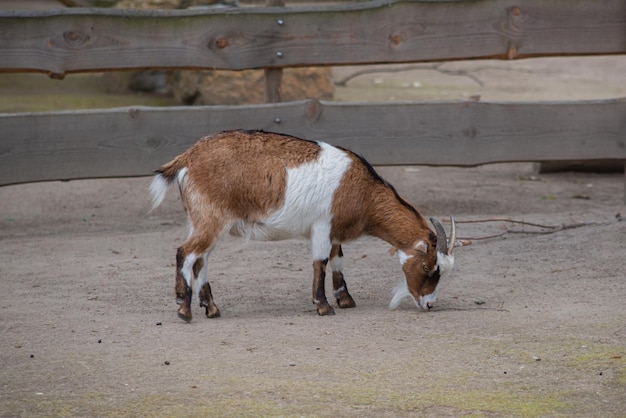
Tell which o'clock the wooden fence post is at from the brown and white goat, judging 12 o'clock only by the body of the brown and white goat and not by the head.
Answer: The wooden fence post is roughly at 9 o'clock from the brown and white goat.

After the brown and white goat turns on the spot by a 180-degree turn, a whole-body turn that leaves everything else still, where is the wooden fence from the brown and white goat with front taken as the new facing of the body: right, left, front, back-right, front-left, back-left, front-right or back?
right

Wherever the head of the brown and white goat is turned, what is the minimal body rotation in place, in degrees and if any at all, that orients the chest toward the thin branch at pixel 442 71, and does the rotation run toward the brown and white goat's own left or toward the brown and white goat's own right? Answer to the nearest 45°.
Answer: approximately 90° to the brown and white goat's own left

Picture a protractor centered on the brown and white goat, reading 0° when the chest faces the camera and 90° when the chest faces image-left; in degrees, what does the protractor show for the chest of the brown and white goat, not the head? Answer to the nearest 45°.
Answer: approximately 270°
